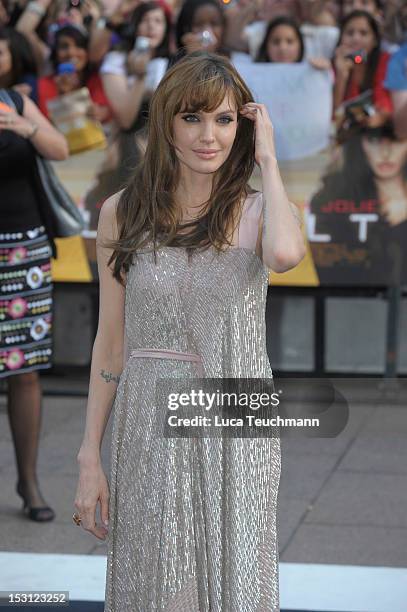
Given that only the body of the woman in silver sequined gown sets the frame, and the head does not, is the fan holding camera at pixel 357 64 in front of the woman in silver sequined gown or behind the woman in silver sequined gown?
behind

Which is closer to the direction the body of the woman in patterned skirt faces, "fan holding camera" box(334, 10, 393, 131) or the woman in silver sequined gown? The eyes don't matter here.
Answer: the woman in silver sequined gown

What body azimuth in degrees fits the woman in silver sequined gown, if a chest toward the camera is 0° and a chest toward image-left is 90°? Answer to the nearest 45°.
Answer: approximately 0°

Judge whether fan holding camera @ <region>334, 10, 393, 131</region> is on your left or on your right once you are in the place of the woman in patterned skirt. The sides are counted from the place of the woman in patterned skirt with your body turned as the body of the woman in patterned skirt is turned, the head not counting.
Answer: on your left

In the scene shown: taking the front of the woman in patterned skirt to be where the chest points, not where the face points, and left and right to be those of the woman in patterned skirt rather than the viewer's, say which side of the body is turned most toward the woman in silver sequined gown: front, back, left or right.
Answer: front
